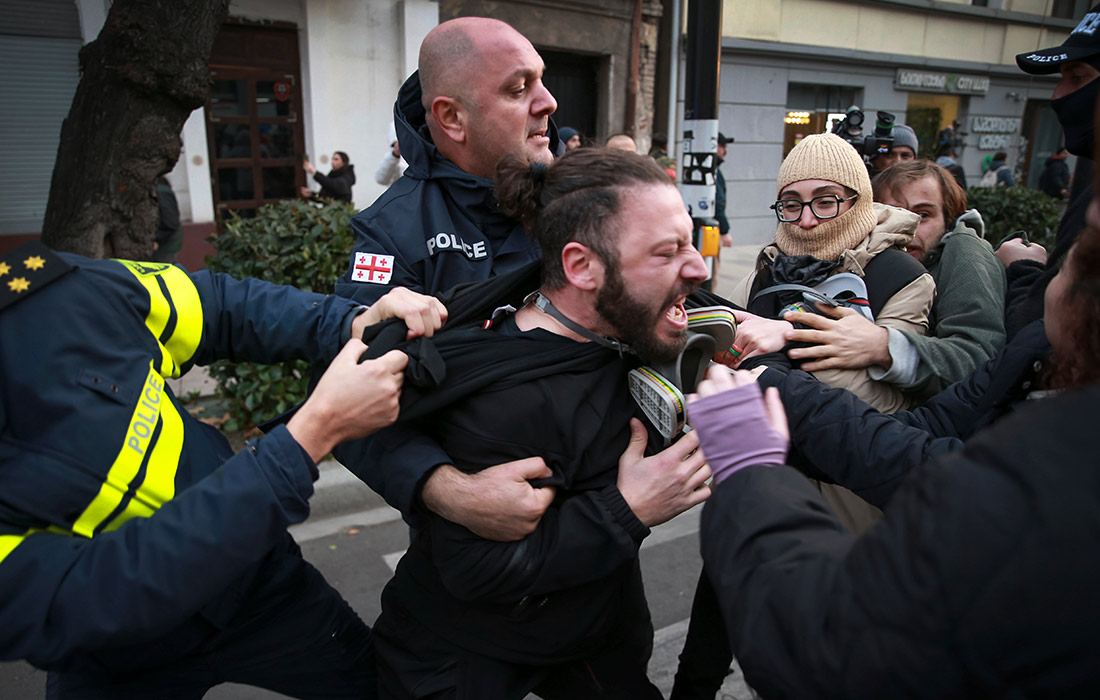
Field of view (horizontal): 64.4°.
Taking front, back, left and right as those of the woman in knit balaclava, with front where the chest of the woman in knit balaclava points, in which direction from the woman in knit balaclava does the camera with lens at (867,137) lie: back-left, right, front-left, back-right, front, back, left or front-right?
back-right

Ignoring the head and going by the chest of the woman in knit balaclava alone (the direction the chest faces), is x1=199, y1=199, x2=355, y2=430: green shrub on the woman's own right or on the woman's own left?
on the woman's own right

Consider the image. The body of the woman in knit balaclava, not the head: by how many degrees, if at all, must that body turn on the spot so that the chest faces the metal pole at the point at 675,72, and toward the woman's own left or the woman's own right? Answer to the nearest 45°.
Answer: approximately 135° to the woman's own right

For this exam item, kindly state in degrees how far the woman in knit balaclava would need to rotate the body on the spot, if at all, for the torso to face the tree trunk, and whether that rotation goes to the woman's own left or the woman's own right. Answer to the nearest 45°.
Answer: approximately 45° to the woman's own right

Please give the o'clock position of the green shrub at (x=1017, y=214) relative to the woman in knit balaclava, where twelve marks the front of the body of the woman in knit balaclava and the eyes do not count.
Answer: The green shrub is roughly at 5 o'clock from the woman in knit balaclava.

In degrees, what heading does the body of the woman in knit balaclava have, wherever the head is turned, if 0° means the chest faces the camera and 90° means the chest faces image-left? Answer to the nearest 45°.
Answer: approximately 45°

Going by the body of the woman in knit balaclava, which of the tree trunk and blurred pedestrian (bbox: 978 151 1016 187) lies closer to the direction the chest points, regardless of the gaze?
the tree trunk

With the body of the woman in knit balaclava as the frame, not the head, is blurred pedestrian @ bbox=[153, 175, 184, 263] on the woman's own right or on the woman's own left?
on the woman's own right

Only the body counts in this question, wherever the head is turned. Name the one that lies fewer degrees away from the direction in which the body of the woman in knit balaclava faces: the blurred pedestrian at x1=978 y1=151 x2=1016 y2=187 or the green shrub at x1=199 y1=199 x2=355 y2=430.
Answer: the green shrub
